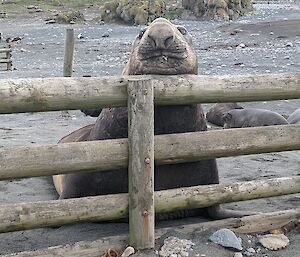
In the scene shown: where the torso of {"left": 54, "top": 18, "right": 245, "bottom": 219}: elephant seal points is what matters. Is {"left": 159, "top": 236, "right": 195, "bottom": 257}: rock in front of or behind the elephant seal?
in front

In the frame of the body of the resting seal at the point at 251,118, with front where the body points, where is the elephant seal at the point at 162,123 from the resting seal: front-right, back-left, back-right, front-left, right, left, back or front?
left

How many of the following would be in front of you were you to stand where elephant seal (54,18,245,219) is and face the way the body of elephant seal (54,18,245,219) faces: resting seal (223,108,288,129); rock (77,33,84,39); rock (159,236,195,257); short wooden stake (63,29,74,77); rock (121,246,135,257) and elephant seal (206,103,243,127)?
2

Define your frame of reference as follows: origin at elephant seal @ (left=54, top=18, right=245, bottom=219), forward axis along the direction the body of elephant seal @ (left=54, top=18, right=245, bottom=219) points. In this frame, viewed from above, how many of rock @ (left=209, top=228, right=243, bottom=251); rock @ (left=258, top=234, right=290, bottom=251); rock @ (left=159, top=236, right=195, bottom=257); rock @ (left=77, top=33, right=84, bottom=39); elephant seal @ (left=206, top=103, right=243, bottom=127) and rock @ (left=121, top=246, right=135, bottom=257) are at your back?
2

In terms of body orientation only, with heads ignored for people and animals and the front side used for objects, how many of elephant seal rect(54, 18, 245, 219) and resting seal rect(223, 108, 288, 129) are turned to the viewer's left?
1

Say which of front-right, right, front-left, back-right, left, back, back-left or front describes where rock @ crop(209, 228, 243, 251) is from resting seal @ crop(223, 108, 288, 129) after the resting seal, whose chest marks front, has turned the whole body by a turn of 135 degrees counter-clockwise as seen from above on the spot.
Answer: front-right

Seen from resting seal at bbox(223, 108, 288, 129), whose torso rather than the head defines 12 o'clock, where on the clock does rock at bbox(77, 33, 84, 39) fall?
The rock is roughly at 2 o'clock from the resting seal.

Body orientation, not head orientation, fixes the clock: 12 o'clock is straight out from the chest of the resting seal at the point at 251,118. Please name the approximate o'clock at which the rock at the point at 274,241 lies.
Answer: The rock is roughly at 9 o'clock from the resting seal.

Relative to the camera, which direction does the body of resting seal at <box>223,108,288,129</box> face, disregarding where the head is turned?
to the viewer's left

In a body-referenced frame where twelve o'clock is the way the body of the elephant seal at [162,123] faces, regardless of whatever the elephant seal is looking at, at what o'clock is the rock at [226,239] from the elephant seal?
The rock is roughly at 11 o'clock from the elephant seal.

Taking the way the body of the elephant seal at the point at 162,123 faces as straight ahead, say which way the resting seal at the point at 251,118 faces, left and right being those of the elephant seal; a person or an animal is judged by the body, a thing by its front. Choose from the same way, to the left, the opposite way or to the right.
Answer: to the right

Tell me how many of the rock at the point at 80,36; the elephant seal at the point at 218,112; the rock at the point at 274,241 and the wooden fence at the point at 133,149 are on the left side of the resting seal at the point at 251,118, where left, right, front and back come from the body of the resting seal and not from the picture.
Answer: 2

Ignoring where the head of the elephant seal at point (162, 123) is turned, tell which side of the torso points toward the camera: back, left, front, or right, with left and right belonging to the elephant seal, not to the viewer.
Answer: front

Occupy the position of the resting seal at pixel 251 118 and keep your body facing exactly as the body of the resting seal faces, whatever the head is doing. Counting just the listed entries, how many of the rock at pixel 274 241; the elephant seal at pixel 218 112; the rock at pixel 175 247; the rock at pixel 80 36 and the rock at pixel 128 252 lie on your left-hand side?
3

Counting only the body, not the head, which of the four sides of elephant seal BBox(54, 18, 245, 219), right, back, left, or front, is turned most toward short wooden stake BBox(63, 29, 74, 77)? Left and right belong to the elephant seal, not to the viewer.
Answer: back

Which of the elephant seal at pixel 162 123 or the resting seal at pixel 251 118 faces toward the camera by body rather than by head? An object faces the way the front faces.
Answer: the elephant seal
